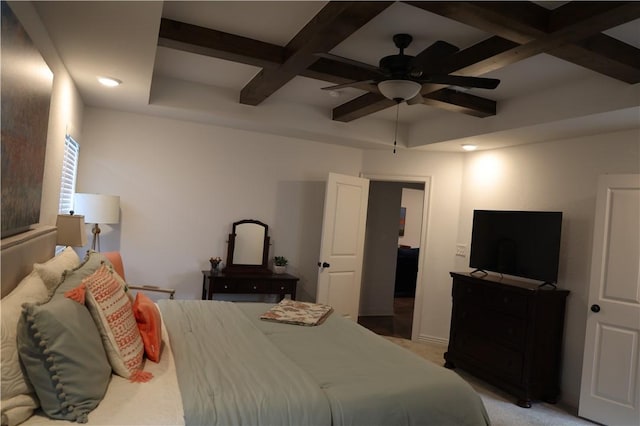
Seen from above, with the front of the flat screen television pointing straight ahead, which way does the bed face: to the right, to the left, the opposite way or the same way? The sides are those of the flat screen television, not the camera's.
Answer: the opposite way

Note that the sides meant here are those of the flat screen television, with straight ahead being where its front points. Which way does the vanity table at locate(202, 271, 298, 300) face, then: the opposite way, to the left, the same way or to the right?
to the left

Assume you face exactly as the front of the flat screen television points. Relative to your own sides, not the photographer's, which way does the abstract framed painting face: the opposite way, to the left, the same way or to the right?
the opposite way

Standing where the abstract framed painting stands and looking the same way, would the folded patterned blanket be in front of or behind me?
in front

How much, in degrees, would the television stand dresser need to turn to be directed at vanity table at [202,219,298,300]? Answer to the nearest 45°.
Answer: approximately 45° to its right

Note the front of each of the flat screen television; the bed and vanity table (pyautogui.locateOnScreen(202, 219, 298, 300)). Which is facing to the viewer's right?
the bed

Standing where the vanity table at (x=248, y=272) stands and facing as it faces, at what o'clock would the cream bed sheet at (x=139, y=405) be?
The cream bed sheet is roughly at 12 o'clock from the vanity table.

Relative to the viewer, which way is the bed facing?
to the viewer's right

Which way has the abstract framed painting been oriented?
to the viewer's right

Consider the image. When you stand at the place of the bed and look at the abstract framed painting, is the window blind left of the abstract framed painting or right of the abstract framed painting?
right

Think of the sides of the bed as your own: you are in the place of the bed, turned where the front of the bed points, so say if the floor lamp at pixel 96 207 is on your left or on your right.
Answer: on your left

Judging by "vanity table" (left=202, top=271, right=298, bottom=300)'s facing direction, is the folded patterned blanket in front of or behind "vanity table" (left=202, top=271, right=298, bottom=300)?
in front

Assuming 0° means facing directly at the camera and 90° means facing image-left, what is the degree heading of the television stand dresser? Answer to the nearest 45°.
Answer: approximately 45°

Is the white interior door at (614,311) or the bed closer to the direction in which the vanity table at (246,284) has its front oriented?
the bed
